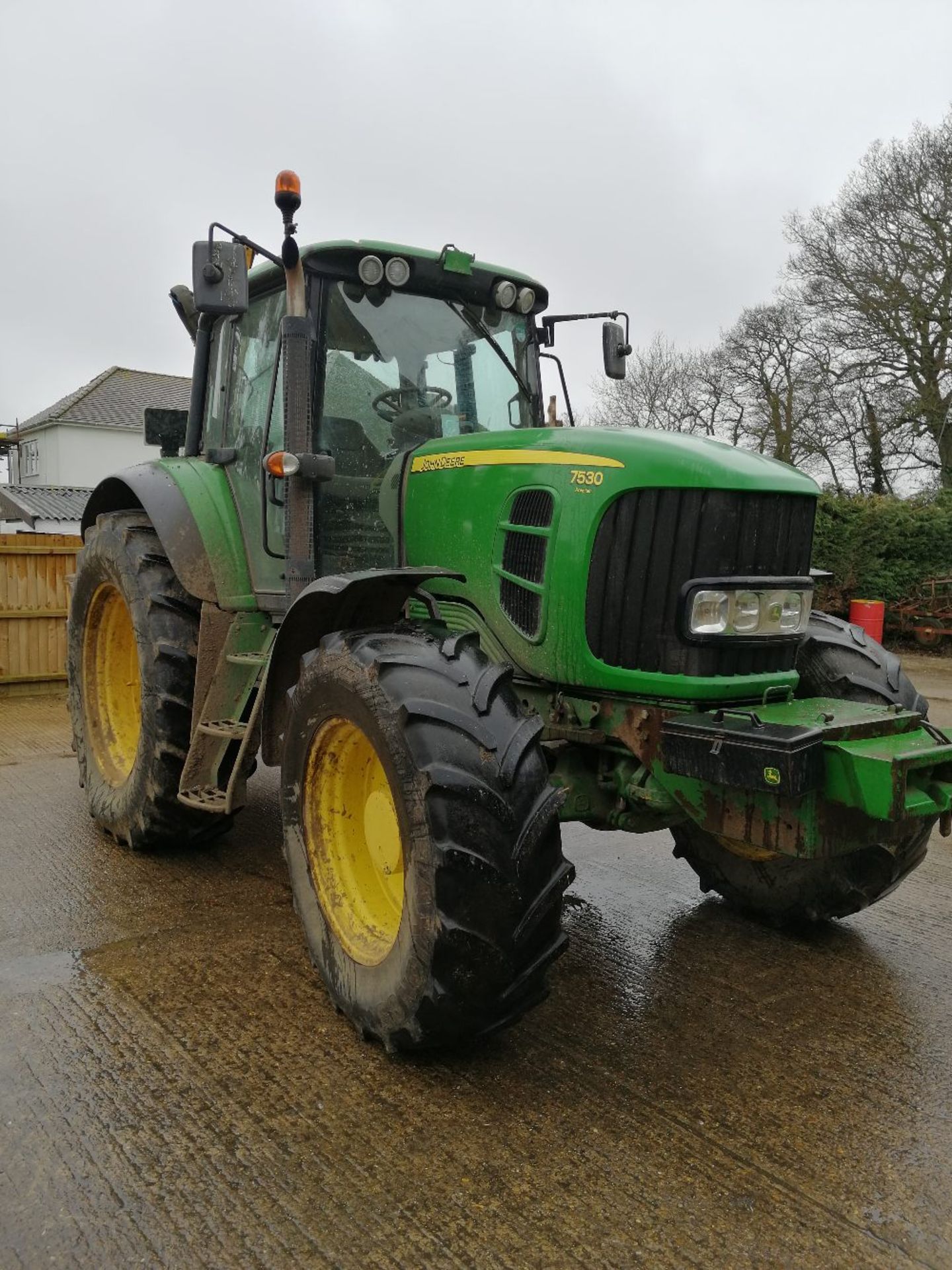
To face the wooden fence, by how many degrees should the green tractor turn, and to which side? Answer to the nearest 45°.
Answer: approximately 180°

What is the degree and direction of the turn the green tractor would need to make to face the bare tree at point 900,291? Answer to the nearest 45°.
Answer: approximately 90° to its left

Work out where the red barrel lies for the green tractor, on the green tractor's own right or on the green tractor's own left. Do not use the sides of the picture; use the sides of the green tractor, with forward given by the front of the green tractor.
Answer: on the green tractor's own left

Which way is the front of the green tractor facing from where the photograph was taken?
facing the viewer and to the right of the viewer

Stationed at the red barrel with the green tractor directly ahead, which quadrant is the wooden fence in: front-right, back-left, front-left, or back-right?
front-right

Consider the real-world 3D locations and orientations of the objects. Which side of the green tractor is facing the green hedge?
left

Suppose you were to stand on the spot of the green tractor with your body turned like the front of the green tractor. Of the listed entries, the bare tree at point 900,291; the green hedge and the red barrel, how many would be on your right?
0
